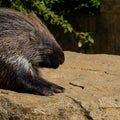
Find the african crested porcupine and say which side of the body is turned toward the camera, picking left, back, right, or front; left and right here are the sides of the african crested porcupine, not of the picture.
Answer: right
